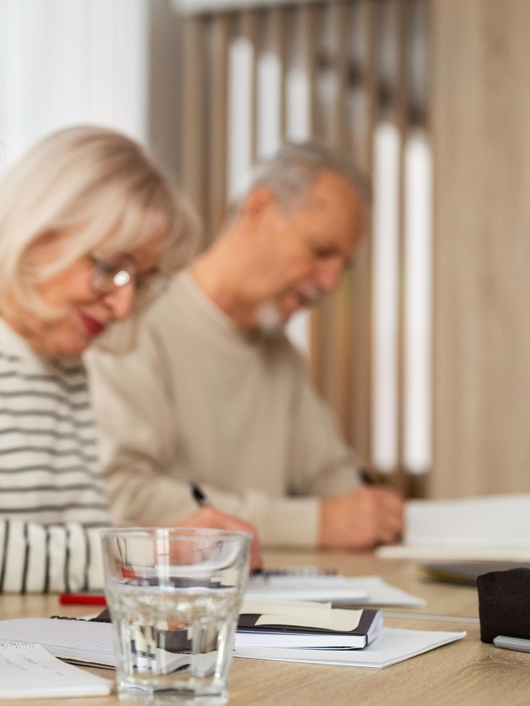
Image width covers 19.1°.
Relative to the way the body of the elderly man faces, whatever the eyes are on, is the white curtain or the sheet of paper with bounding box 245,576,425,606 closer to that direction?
the sheet of paper

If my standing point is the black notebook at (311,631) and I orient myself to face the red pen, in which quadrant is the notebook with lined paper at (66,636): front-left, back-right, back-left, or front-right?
front-left

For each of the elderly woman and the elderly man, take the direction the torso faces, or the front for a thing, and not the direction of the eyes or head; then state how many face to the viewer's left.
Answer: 0

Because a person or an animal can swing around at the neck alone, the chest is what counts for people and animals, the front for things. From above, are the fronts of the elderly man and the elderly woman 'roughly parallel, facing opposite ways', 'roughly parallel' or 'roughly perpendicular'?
roughly parallel

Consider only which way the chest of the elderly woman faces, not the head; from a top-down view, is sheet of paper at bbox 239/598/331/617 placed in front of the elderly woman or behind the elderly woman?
in front

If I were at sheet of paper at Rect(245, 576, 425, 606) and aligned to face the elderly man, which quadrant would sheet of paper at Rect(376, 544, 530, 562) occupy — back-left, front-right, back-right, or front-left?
front-right

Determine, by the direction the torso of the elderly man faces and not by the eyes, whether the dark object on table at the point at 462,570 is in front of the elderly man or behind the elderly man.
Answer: in front

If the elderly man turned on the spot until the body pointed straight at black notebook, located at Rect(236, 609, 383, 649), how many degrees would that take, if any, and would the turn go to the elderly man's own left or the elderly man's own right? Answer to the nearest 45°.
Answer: approximately 45° to the elderly man's own right

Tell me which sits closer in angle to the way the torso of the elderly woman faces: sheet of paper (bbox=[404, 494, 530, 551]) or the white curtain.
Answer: the sheet of paper

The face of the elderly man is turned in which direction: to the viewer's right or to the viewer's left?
to the viewer's right
